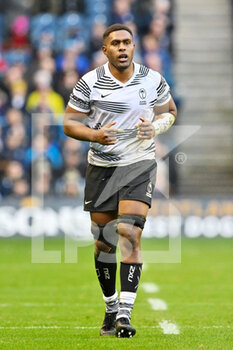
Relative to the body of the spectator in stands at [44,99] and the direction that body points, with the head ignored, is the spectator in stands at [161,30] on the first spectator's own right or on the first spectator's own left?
on the first spectator's own left

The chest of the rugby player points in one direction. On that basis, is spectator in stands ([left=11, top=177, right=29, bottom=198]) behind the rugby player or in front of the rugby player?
behind

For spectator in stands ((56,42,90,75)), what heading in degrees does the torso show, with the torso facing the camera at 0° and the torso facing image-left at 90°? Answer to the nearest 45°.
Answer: approximately 0°

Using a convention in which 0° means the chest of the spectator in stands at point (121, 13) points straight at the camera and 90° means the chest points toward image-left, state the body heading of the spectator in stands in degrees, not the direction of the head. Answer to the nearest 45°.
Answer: approximately 0°

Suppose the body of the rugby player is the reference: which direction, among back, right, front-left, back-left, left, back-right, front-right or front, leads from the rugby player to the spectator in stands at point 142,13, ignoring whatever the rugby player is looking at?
back

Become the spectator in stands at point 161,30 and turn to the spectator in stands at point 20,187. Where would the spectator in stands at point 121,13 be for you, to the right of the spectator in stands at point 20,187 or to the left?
right
